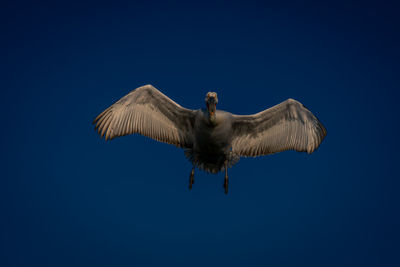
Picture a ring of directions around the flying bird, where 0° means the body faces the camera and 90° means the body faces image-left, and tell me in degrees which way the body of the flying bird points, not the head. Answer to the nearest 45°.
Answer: approximately 0°
